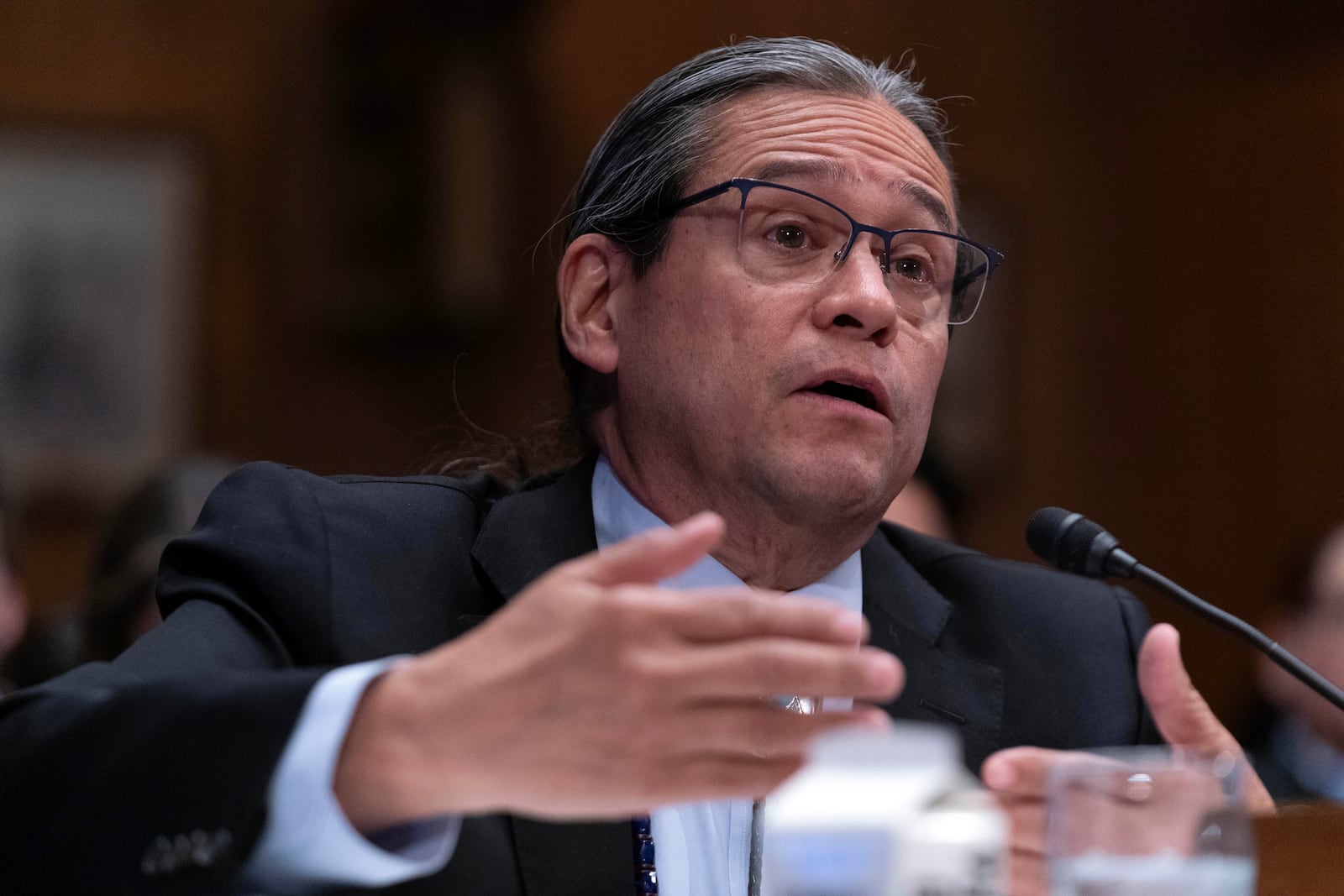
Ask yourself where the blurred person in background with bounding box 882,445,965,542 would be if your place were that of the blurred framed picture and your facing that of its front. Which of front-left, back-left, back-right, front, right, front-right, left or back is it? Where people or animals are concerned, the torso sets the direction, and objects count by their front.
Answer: front-left

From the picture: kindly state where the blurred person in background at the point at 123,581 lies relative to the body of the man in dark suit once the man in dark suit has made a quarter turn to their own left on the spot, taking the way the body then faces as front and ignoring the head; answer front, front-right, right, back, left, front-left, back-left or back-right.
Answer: left

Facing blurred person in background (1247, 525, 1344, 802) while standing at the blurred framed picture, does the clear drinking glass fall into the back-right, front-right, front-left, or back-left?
front-right

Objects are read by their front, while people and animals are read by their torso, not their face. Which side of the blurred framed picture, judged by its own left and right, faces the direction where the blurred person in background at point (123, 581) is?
front

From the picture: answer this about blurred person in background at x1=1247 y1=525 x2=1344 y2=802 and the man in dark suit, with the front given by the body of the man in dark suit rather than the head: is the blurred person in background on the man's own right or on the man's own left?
on the man's own left

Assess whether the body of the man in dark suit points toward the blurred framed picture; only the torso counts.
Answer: no

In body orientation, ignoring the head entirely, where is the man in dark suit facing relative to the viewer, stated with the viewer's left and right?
facing the viewer and to the right of the viewer

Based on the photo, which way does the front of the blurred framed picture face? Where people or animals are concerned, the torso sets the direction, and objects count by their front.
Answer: toward the camera

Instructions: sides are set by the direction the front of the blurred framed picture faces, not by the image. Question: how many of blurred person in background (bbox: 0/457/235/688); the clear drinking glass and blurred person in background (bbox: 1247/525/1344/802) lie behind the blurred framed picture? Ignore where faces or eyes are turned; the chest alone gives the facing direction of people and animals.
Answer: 0

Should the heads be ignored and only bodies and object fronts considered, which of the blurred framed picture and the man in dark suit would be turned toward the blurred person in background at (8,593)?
the blurred framed picture

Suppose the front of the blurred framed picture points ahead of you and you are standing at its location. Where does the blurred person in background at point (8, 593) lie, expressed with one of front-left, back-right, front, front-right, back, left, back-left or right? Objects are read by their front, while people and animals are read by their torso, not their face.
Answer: front

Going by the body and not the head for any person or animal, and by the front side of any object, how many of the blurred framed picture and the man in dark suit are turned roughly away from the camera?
0

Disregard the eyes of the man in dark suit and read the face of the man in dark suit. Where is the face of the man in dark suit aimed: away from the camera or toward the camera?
toward the camera

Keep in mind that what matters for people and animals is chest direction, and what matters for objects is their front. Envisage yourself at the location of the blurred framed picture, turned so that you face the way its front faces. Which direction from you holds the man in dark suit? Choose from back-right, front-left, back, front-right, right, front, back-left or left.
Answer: front

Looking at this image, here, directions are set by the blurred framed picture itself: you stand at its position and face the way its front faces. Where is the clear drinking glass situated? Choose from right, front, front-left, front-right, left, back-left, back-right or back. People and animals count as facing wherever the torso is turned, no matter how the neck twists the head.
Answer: front
